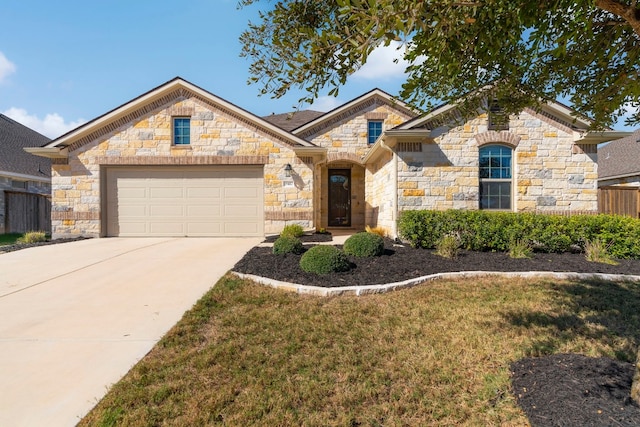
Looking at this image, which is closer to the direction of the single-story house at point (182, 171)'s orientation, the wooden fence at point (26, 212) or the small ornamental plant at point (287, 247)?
the small ornamental plant

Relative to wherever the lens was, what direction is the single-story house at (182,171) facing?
facing the viewer

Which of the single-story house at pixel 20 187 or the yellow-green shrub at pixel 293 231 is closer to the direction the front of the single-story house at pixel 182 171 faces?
the yellow-green shrub

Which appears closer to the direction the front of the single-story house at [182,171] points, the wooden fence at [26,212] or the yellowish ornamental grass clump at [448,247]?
the yellowish ornamental grass clump

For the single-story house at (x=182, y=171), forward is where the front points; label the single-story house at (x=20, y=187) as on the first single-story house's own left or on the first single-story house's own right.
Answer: on the first single-story house's own right

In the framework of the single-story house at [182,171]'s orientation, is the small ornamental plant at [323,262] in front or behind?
in front

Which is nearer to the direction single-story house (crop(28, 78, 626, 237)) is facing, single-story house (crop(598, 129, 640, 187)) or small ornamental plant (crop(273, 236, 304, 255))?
the small ornamental plant

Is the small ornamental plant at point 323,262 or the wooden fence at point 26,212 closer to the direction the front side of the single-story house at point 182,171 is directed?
the small ornamental plant

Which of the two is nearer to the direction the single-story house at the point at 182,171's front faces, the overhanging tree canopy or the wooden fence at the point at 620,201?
the overhanging tree canopy

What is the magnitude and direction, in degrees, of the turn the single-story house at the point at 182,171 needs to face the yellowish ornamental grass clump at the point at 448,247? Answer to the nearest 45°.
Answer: approximately 45° to its left

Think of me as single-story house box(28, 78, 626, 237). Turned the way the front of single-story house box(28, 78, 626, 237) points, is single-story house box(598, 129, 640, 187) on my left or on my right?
on my left

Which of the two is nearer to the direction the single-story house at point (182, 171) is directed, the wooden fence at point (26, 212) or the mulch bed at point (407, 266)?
the mulch bed

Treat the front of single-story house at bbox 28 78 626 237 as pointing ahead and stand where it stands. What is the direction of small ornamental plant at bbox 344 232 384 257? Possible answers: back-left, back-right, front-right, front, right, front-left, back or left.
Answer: front-left
